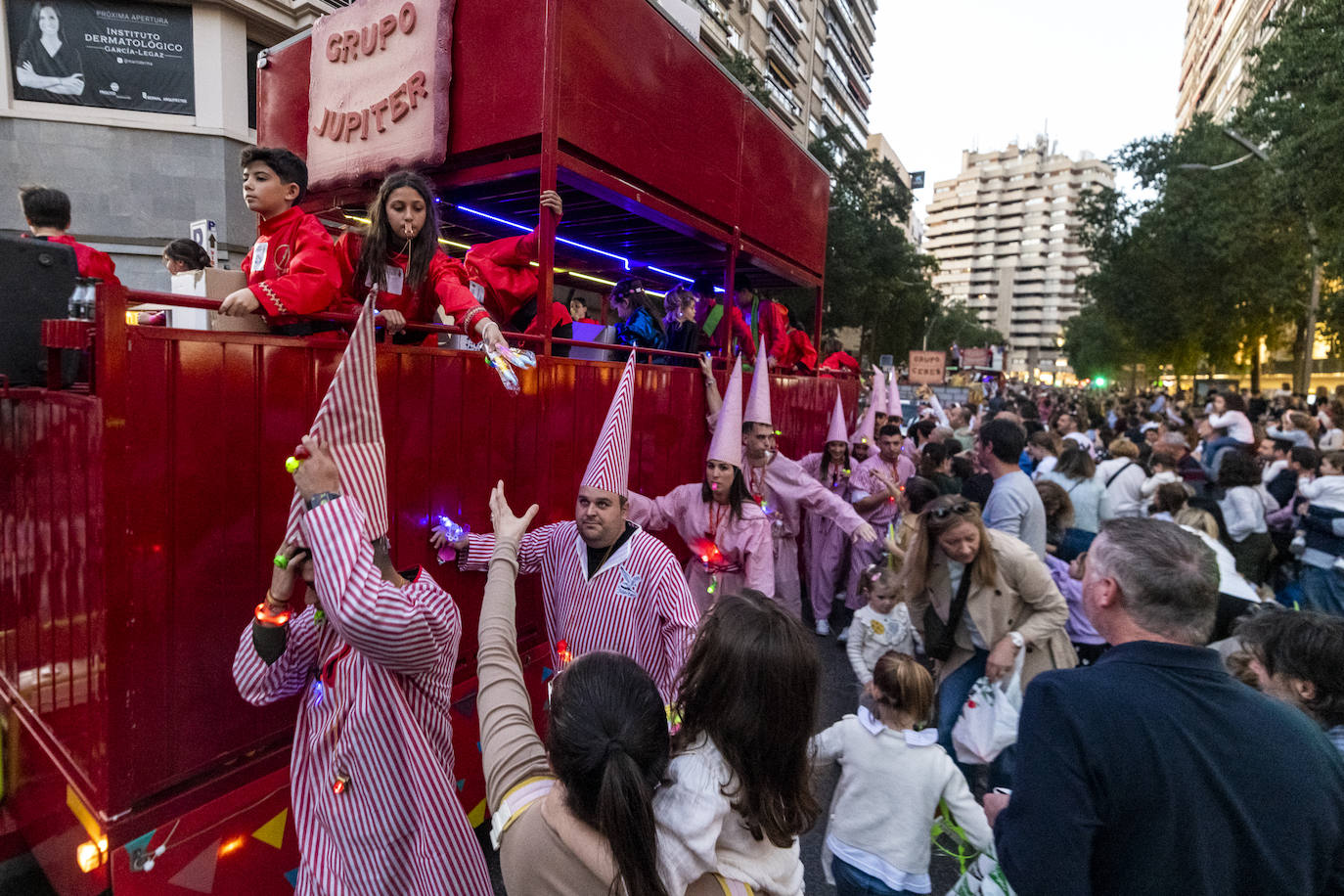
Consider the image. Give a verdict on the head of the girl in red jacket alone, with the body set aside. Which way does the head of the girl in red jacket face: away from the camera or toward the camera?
toward the camera

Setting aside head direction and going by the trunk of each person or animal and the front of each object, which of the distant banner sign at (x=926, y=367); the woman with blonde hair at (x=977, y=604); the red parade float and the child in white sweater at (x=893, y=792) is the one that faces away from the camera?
the child in white sweater

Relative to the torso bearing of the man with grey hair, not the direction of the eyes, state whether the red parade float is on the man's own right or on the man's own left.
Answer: on the man's own left

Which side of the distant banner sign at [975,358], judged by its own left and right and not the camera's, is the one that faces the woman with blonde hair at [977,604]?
front

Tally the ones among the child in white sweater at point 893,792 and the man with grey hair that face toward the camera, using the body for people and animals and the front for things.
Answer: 0

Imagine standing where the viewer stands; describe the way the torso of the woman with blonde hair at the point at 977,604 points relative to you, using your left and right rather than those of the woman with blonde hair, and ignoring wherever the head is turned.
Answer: facing the viewer and to the left of the viewer

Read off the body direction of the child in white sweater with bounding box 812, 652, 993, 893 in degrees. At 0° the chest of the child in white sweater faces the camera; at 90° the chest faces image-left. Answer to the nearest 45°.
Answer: approximately 180°

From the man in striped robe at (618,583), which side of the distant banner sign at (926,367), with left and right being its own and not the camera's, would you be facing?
front

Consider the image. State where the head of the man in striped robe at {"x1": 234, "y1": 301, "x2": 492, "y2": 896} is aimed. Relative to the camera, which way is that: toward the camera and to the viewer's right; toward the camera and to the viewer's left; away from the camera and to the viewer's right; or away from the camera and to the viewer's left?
away from the camera and to the viewer's left

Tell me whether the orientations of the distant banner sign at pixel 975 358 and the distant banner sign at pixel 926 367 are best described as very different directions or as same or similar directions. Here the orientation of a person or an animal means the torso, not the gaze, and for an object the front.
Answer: same or similar directions

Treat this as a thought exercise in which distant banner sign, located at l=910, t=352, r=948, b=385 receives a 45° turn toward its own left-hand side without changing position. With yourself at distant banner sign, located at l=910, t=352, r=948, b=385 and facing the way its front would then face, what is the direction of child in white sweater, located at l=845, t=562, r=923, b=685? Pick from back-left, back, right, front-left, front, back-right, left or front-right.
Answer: front-right

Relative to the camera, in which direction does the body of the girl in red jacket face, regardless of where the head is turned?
toward the camera

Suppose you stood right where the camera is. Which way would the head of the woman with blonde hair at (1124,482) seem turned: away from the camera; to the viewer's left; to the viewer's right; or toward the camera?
away from the camera

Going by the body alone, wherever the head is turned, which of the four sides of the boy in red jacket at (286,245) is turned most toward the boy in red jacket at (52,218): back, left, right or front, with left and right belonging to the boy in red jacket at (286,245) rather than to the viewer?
right

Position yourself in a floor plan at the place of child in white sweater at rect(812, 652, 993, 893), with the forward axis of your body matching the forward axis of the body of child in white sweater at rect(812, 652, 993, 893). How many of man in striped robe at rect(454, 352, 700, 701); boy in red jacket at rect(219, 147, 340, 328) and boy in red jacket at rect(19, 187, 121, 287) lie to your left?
3

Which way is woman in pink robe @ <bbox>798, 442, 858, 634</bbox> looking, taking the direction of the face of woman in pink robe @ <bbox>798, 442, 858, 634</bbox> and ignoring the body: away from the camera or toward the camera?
toward the camera

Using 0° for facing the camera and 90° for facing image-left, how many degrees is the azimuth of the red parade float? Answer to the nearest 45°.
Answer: approximately 45°
